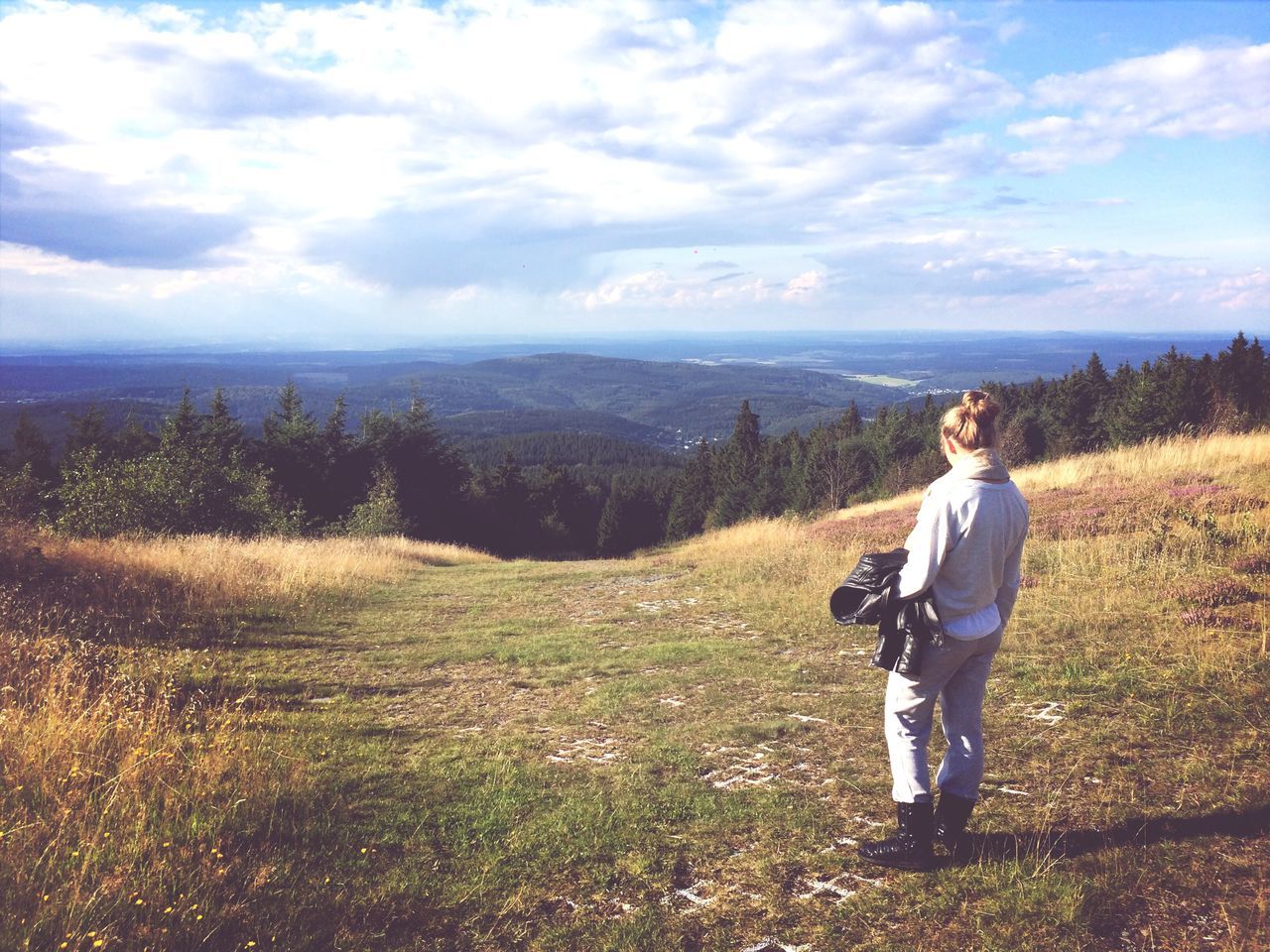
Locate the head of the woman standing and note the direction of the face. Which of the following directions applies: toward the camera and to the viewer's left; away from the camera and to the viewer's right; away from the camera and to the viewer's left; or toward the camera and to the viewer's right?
away from the camera and to the viewer's left

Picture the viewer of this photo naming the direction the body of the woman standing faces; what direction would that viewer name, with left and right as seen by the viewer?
facing away from the viewer and to the left of the viewer

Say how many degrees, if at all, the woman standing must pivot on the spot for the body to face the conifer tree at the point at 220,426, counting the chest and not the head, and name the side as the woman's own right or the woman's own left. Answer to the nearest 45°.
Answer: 0° — they already face it
